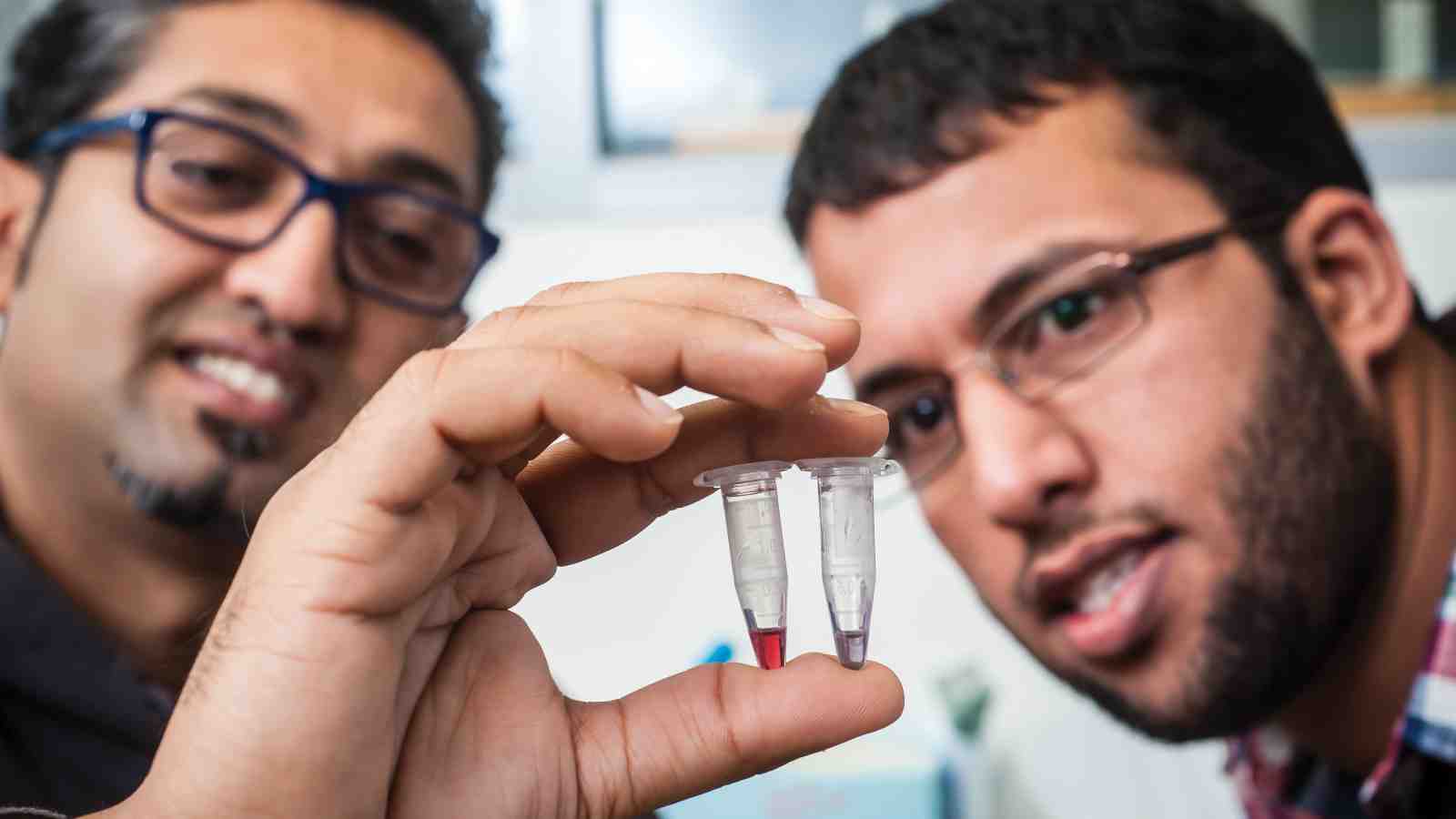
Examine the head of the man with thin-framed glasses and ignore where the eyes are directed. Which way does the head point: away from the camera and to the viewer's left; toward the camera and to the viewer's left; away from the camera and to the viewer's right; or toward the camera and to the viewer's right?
toward the camera and to the viewer's left

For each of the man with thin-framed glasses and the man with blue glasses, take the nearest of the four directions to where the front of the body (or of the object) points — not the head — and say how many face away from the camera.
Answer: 0

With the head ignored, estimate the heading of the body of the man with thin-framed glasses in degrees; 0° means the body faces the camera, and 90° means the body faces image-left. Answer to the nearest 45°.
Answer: approximately 45°

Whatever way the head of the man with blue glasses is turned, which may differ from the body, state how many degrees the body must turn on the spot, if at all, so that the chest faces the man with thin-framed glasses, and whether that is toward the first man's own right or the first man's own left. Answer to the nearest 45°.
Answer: approximately 45° to the first man's own left

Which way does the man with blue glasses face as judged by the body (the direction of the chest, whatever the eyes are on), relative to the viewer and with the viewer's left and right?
facing the viewer and to the right of the viewer
